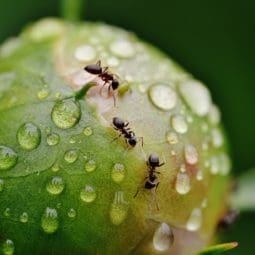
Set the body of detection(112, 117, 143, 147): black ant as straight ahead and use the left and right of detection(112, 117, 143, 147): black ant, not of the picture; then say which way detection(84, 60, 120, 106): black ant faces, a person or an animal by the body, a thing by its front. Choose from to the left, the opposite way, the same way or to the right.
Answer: the same way
